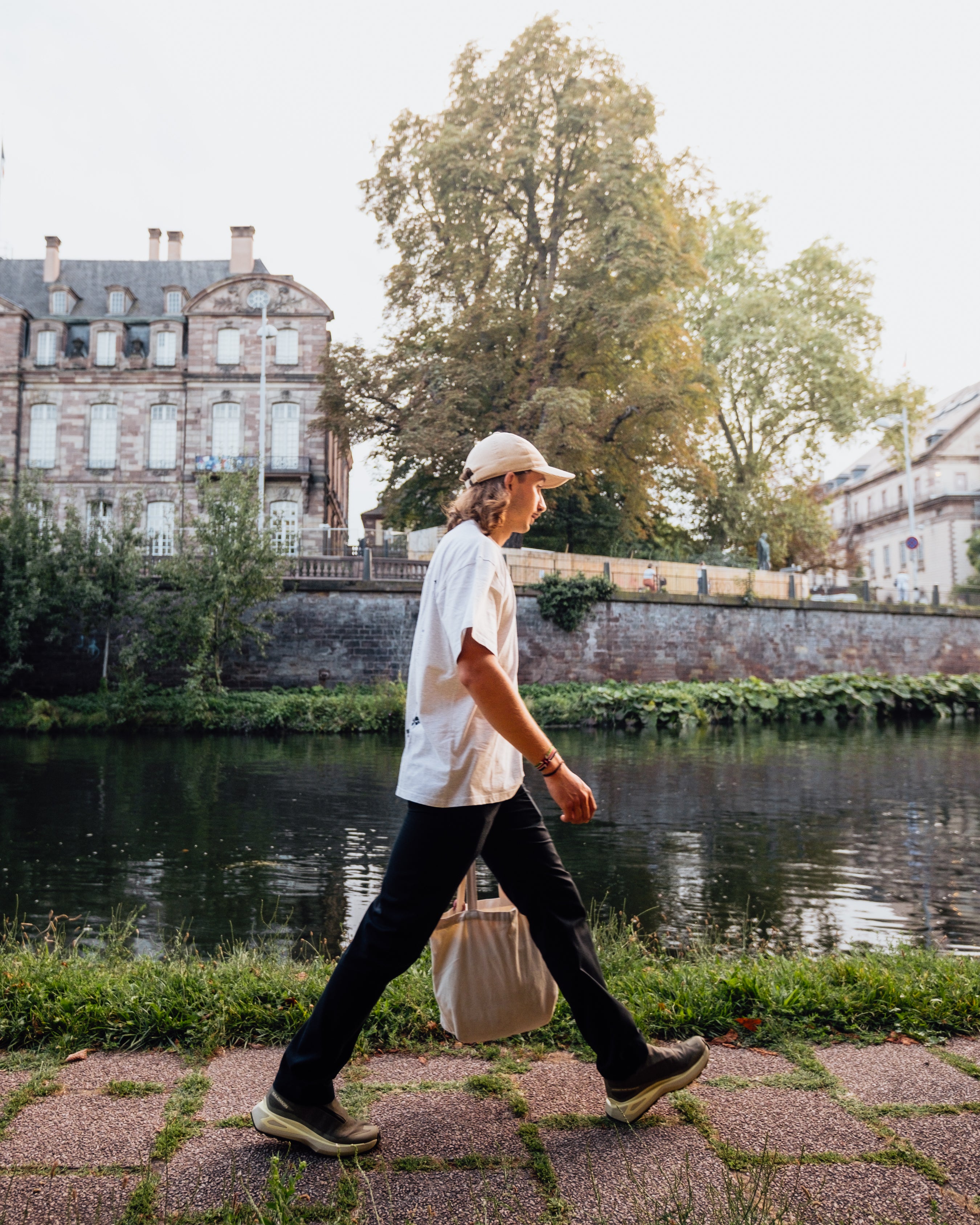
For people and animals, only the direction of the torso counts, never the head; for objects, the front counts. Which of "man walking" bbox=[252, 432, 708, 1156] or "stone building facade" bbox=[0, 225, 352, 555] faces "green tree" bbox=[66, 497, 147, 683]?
the stone building facade

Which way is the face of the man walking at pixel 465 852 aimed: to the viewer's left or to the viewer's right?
to the viewer's right

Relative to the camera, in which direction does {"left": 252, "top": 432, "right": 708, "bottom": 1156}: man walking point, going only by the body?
to the viewer's right

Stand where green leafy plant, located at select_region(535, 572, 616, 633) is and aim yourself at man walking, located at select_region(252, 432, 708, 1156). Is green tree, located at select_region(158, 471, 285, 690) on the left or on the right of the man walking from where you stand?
right

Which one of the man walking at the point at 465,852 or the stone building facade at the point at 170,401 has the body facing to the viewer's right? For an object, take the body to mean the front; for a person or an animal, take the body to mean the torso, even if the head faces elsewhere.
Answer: the man walking

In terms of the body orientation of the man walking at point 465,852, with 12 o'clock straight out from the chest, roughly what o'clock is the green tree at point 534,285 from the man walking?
The green tree is roughly at 9 o'clock from the man walking.

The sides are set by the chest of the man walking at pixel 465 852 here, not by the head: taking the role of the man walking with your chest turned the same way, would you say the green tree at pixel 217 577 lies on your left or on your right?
on your left

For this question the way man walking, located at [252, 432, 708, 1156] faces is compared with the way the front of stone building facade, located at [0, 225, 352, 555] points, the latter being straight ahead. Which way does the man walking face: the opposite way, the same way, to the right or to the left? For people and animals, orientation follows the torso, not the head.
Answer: to the left

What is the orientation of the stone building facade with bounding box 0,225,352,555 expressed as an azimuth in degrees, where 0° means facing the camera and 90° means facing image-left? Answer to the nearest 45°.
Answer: approximately 0°

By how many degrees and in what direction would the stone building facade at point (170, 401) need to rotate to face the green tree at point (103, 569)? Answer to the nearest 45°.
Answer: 0° — it already faces it

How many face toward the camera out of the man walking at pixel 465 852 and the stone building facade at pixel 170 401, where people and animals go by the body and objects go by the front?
1
